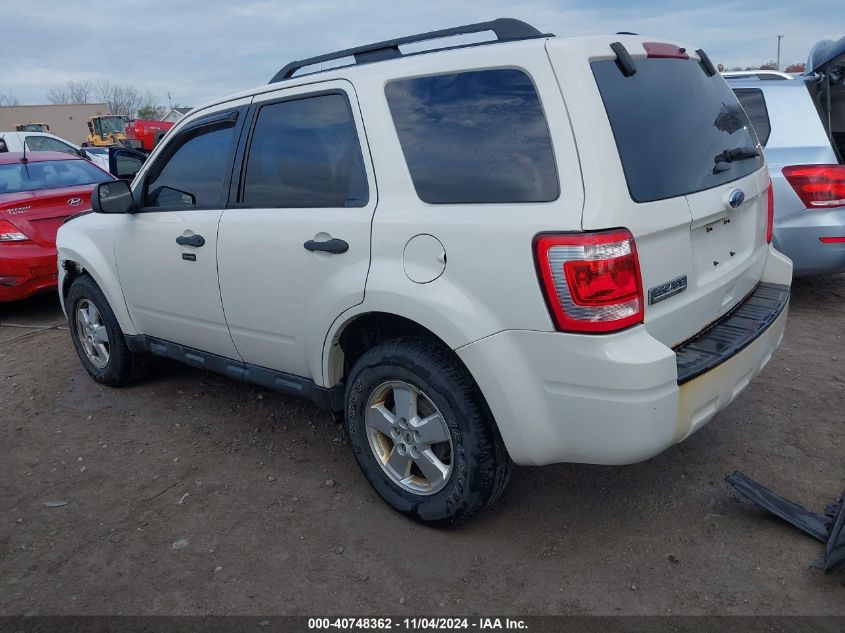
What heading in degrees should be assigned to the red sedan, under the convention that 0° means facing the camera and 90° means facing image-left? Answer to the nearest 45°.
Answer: approximately 135°

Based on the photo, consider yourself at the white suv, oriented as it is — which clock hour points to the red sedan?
The red sedan is roughly at 12 o'clock from the white suv.

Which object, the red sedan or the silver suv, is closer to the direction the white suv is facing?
the red sedan

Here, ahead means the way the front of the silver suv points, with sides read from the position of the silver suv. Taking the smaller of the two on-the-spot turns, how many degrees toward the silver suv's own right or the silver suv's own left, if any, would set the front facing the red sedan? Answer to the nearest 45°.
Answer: approximately 45° to the silver suv's own left

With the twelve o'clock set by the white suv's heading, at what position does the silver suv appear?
The silver suv is roughly at 3 o'clock from the white suv.

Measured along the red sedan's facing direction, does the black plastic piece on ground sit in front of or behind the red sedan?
behind

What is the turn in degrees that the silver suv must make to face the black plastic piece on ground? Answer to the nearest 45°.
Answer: approximately 135° to its left

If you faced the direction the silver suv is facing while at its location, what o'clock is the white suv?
The white suv is roughly at 8 o'clock from the silver suv.

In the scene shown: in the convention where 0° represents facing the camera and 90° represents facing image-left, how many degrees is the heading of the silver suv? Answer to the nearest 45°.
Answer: approximately 135°
